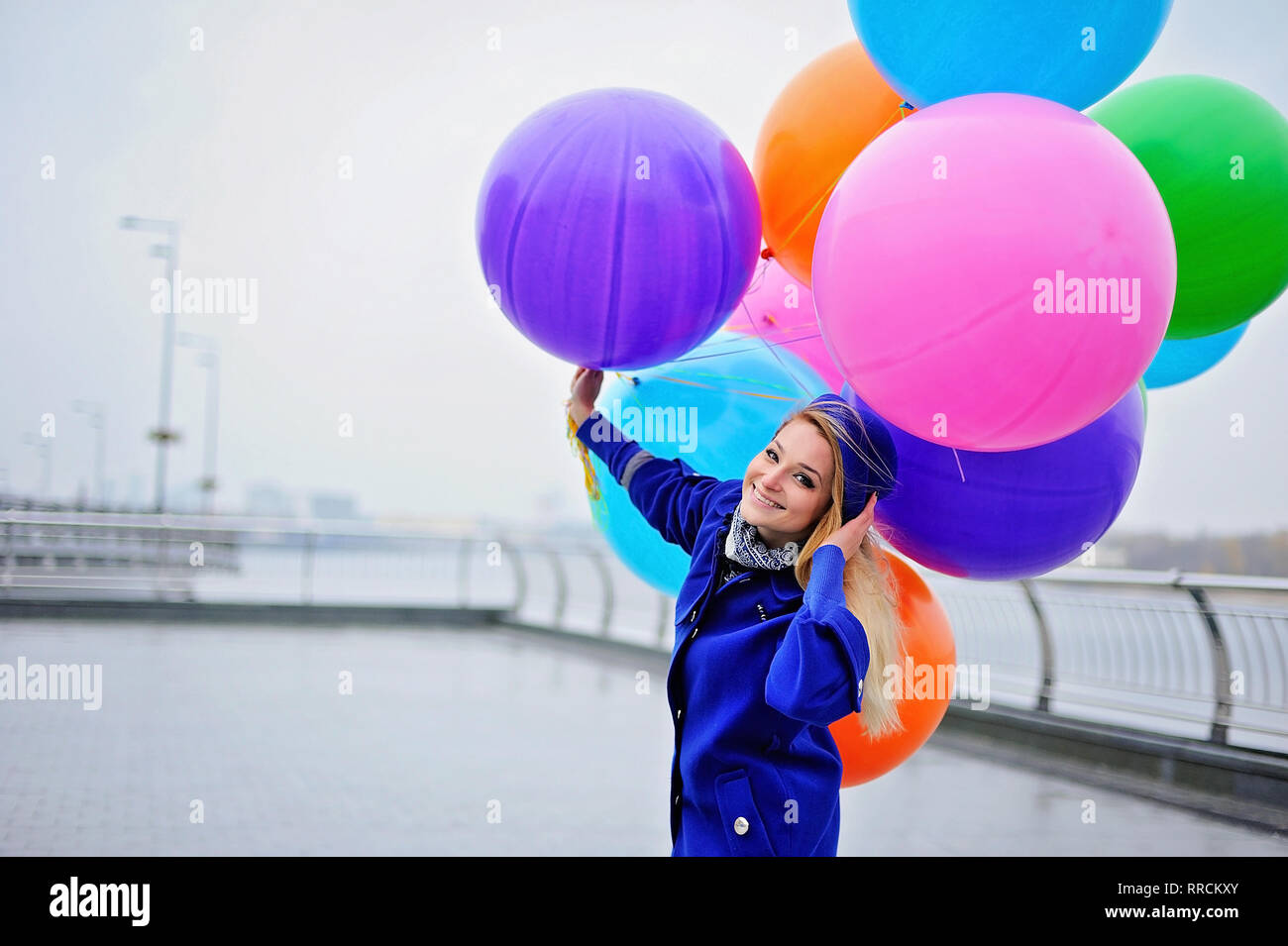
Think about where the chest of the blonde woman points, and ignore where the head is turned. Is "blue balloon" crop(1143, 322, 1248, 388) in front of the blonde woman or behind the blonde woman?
behind

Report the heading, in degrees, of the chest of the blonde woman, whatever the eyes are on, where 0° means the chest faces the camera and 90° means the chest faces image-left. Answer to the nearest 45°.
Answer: approximately 45°
